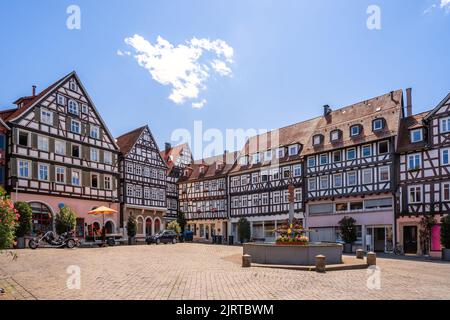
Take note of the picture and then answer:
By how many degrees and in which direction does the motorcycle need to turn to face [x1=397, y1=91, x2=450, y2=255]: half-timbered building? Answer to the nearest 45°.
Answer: approximately 180°

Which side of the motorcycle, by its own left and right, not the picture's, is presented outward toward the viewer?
left

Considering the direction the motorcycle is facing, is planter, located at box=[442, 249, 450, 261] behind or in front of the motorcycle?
behind

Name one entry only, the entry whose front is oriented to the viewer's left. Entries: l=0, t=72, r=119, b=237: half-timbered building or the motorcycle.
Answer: the motorcycle

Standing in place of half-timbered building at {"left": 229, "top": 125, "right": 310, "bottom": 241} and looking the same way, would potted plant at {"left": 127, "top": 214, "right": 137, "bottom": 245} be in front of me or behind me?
in front

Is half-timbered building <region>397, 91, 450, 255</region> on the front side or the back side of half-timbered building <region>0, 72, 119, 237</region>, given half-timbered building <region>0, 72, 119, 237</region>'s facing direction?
on the front side

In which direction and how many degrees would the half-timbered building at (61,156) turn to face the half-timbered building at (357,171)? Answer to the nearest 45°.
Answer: approximately 45° to its left

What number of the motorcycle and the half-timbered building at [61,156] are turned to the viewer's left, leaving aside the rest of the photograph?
1
